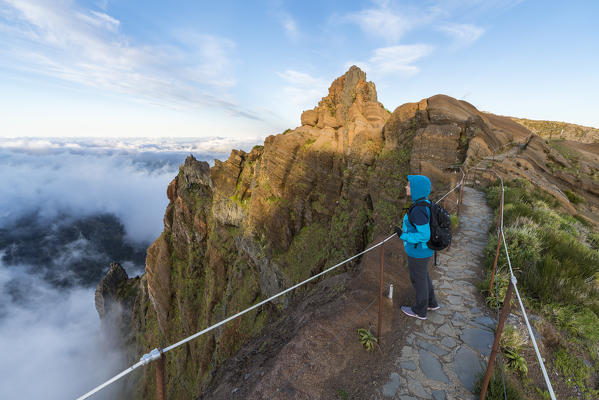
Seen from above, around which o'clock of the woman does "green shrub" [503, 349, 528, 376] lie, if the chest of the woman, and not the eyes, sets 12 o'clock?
The green shrub is roughly at 7 o'clock from the woman.

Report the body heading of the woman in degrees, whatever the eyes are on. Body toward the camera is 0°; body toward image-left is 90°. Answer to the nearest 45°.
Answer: approximately 90°

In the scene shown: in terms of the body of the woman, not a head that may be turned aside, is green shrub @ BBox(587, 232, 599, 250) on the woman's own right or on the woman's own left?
on the woman's own right

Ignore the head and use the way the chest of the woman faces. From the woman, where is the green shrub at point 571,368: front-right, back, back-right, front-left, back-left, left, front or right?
back

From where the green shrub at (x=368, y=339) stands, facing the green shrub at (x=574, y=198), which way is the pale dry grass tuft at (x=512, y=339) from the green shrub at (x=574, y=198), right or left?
right
